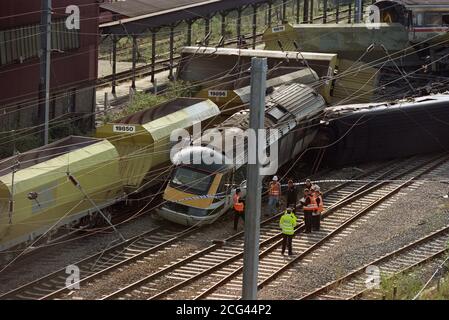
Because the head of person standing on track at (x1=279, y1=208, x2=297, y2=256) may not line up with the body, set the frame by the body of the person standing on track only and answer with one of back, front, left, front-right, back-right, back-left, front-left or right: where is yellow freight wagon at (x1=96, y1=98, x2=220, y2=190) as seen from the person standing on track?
front-left

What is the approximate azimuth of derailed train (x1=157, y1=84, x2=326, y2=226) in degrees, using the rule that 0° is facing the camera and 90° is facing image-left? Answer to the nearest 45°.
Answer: approximately 45°

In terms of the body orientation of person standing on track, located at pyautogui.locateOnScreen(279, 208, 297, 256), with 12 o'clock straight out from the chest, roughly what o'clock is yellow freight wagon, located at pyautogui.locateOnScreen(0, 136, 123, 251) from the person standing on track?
The yellow freight wagon is roughly at 9 o'clock from the person standing on track.

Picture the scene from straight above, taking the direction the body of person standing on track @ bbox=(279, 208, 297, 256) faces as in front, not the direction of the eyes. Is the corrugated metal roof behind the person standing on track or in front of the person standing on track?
in front

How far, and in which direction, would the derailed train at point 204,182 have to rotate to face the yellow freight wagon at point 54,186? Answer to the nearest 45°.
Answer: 0° — it already faces it

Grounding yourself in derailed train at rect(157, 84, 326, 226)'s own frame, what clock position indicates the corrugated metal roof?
The corrugated metal roof is roughly at 4 o'clock from the derailed train.

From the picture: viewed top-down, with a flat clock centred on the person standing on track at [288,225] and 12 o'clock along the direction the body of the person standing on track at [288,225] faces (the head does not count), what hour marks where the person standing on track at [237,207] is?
the person standing on track at [237,207] is roughly at 11 o'clock from the person standing on track at [288,225].

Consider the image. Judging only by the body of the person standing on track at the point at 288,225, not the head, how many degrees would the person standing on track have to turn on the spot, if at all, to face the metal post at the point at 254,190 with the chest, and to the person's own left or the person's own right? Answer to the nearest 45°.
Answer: approximately 180°

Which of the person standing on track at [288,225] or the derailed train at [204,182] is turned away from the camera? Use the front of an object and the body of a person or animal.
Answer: the person standing on track

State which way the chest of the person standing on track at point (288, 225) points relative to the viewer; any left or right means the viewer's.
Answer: facing away from the viewer

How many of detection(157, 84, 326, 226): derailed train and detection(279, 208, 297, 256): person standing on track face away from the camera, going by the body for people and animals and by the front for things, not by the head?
1

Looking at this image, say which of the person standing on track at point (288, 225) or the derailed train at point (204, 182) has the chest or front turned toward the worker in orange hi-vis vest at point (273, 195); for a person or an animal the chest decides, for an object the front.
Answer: the person standing on track

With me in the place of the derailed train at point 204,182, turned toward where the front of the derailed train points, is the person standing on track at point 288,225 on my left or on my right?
on my left

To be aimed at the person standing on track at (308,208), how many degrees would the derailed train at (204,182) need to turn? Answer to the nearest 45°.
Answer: approximately 135° to its left

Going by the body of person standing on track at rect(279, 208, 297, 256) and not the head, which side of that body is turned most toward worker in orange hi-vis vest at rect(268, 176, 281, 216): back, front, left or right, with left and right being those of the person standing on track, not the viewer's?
front

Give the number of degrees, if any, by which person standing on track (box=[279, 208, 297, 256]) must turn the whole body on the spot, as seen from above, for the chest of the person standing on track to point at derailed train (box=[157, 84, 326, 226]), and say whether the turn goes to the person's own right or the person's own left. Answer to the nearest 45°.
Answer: approximately 45° to the person's own left
